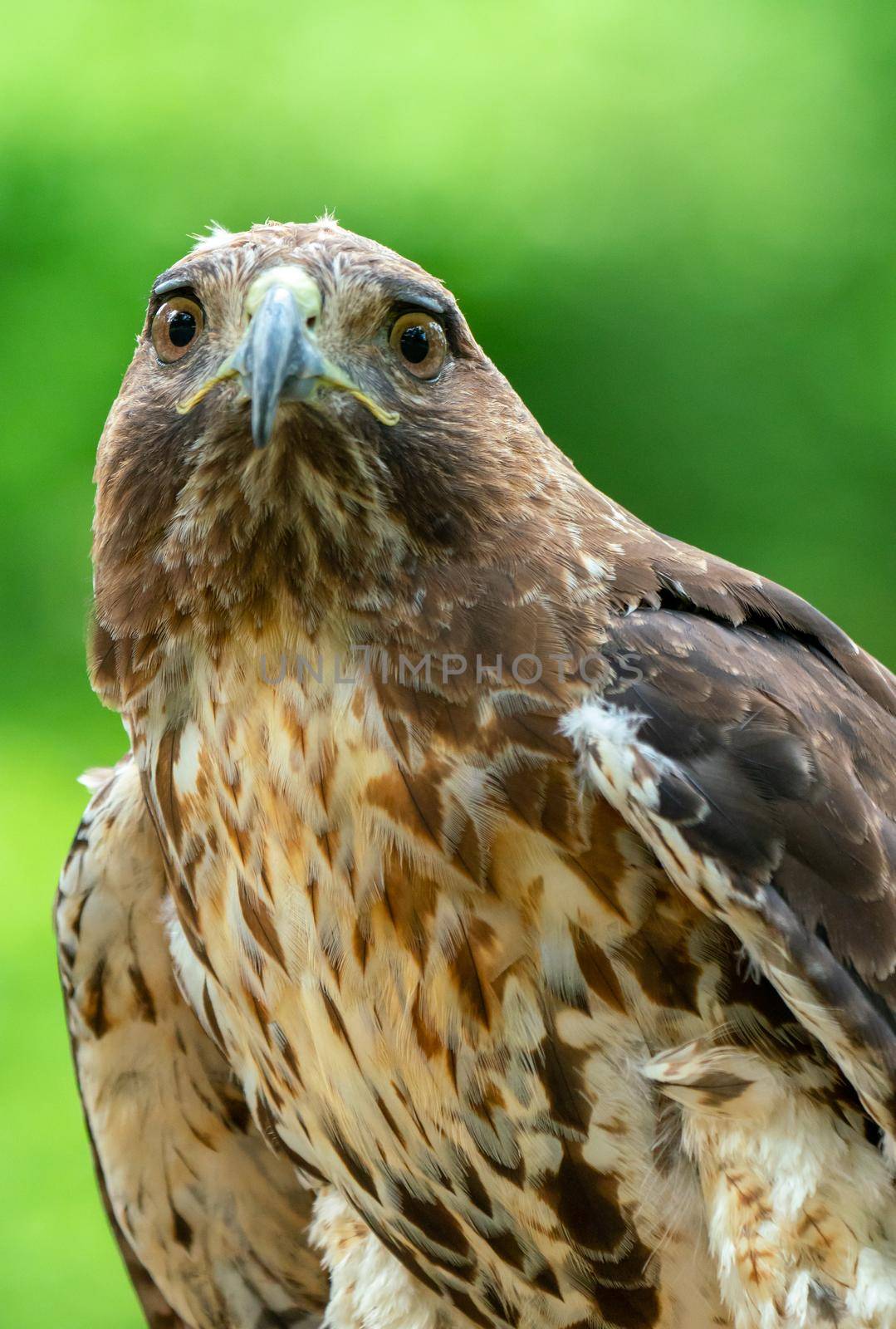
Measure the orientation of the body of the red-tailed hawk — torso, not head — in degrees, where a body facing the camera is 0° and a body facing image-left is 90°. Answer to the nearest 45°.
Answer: approximately 45°
